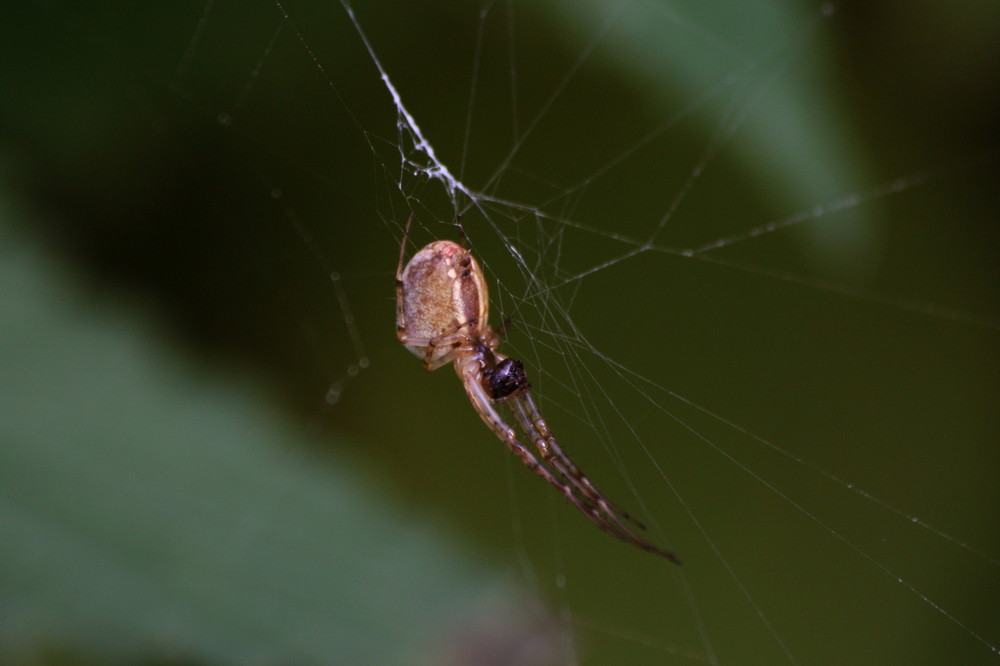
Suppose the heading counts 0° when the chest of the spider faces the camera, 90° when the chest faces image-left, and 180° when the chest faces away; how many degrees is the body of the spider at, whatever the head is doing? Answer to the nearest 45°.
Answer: approximately 270°
